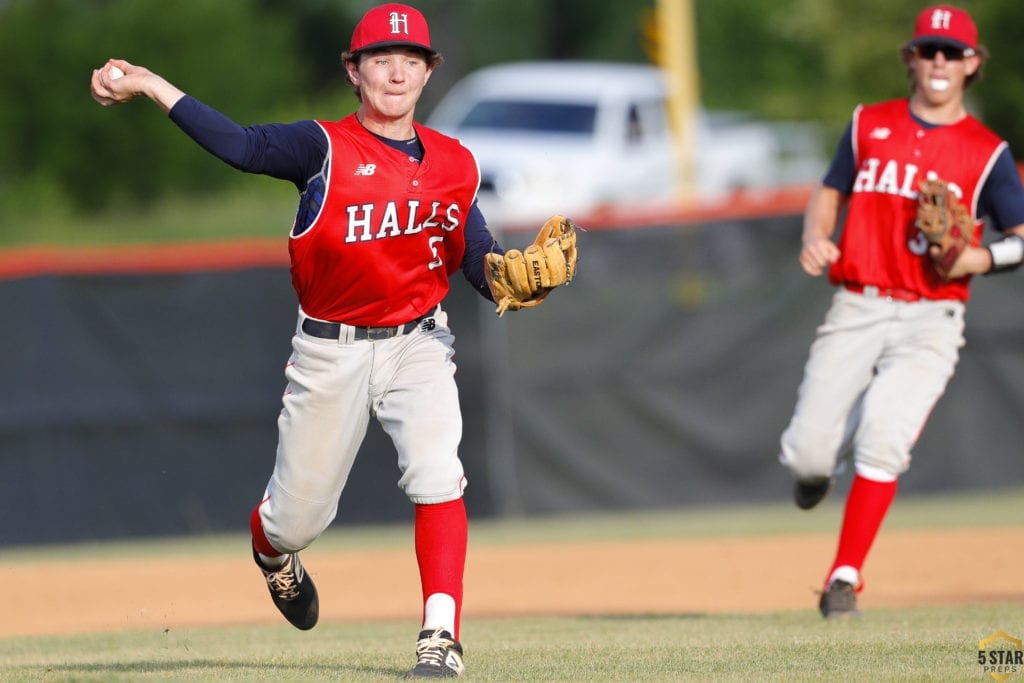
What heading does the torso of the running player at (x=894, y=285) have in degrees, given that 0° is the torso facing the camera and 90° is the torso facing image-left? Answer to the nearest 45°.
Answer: approximately 0°

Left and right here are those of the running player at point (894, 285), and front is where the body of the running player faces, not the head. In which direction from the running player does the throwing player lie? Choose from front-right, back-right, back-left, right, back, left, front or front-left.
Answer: front-right

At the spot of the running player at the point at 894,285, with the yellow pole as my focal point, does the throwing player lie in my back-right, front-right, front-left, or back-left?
back-left

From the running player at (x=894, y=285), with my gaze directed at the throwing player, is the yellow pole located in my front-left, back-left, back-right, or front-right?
back-right

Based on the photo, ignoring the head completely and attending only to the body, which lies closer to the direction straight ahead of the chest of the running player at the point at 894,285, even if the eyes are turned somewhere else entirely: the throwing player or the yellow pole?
the throwing player

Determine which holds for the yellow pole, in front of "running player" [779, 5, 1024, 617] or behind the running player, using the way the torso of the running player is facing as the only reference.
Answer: behind
